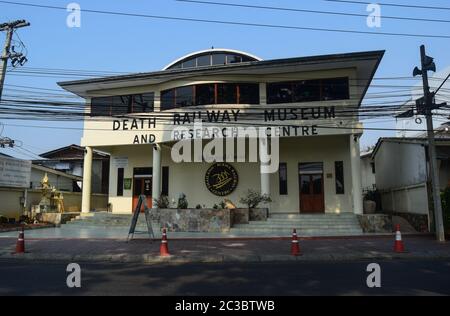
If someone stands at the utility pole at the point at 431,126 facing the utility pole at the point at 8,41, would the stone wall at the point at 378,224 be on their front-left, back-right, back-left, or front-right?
front-right

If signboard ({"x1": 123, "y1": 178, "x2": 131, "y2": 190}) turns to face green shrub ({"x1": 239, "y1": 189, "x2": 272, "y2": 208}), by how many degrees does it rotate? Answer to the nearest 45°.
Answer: approximately 45° to its left

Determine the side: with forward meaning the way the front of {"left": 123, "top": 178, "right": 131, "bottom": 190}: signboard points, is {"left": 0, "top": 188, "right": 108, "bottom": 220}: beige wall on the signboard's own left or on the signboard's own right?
on the signboard's own right

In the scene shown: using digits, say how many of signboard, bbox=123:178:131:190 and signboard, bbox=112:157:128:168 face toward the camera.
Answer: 2

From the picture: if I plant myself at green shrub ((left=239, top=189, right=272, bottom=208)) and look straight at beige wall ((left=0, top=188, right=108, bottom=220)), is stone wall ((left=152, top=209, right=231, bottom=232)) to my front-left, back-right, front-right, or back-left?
front-left

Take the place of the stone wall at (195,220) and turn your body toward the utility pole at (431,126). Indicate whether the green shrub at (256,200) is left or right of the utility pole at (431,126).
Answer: left

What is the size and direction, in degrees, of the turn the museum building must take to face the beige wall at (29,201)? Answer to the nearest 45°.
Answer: approximately 90° to its right

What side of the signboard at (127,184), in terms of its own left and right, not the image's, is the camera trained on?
front

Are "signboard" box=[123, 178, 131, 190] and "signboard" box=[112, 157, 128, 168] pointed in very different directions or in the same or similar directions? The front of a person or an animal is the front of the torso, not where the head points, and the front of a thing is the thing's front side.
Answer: same or similar directions

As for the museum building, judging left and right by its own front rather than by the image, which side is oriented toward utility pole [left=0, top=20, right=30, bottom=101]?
right

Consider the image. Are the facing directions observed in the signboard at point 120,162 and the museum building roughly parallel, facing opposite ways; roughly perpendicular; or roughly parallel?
roughly parallel

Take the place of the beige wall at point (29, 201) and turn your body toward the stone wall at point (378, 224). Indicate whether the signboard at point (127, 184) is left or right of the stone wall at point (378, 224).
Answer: left

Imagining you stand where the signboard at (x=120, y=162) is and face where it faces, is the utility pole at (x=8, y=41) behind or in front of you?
in front

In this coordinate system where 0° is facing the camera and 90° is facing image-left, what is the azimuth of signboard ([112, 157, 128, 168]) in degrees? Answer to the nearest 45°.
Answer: approximately 0°

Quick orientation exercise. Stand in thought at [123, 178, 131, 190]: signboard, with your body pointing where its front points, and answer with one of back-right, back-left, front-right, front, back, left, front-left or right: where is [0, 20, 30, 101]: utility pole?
front-right

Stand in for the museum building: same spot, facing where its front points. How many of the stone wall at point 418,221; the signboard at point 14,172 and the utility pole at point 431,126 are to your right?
1
